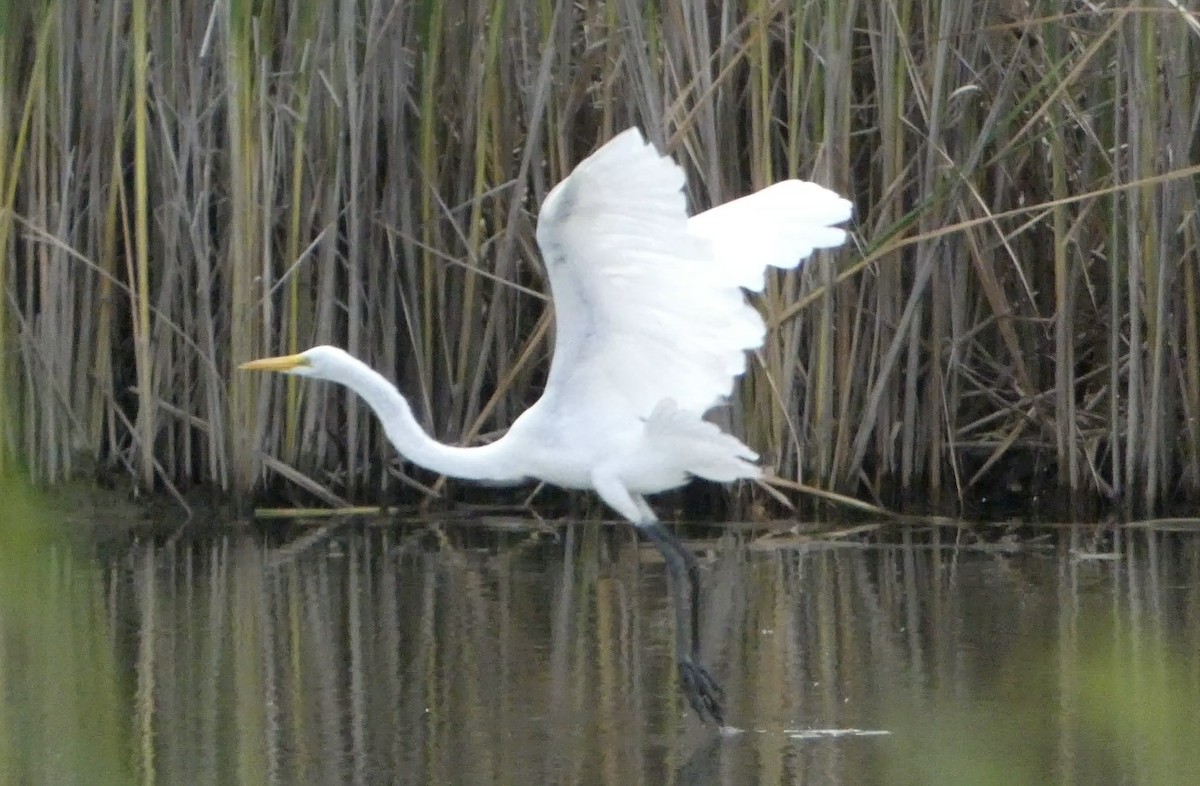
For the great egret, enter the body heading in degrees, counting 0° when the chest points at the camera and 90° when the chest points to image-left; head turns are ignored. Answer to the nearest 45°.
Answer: approximately 90°
